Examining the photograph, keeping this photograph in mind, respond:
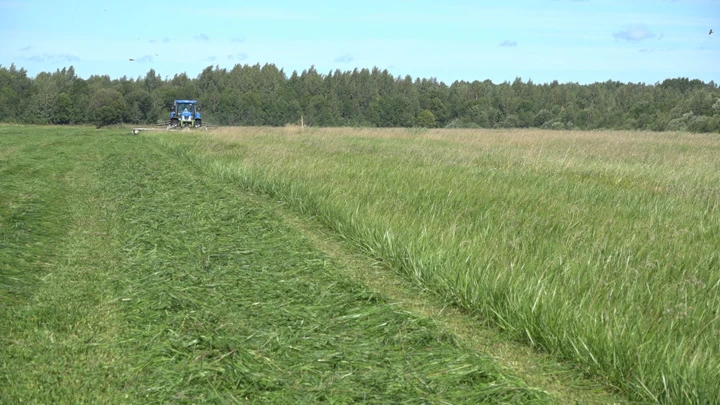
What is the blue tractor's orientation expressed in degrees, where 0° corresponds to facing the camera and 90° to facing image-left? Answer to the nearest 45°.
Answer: approximately 0°
